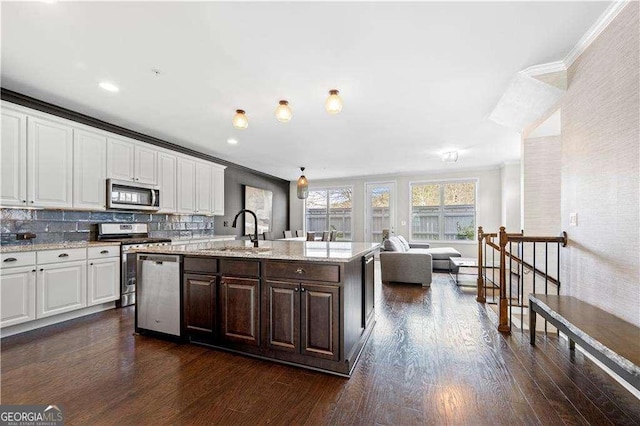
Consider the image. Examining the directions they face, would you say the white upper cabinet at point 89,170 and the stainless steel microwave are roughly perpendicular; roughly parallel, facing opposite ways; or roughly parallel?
roughly parallel

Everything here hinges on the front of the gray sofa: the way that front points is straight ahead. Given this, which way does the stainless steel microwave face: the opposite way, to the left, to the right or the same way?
the same way

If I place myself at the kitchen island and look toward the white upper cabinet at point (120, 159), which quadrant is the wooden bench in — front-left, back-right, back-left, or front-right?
back-right

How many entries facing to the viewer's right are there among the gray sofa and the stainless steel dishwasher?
1

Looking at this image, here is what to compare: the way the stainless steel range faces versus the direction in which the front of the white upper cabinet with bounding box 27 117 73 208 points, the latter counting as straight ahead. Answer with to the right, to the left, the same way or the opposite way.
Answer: the same way

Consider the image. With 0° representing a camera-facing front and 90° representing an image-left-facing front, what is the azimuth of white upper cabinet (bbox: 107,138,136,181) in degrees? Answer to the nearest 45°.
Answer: approximately 315°

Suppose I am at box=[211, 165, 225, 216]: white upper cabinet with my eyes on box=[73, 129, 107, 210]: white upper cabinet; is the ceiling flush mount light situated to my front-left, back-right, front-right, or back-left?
back-left

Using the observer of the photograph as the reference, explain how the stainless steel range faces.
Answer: facing the viewer and to the right of the viewer

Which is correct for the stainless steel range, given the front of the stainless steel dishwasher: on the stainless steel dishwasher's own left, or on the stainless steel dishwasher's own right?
on the stainless steel dishwasher's own right

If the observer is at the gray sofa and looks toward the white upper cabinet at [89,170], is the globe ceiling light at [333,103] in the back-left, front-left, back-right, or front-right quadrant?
front-left

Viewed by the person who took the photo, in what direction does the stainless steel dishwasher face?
facing the viewer and to the left of the viewer

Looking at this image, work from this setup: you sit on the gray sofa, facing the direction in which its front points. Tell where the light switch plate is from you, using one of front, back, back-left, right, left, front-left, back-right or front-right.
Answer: front-right

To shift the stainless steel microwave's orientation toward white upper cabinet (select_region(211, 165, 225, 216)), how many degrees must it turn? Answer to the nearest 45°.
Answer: approximately 90° to its left

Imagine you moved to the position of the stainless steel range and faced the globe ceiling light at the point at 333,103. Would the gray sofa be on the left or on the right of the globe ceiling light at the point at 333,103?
left

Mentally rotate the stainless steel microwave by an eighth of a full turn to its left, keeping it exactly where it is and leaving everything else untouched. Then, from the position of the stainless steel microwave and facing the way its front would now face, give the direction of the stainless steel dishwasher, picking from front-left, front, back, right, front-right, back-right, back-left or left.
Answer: right

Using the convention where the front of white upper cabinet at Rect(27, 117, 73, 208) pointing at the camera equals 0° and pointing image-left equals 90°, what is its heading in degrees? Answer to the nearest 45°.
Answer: approximately 315°

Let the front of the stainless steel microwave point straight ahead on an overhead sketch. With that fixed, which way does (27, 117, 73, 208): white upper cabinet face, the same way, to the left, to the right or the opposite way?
the same way
